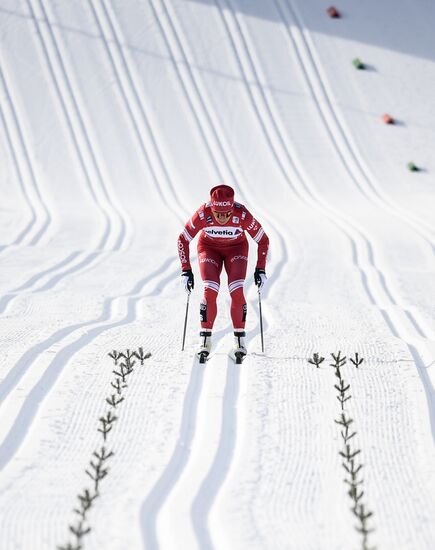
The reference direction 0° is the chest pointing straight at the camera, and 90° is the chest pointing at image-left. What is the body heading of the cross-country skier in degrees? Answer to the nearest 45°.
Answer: approximately 0°
